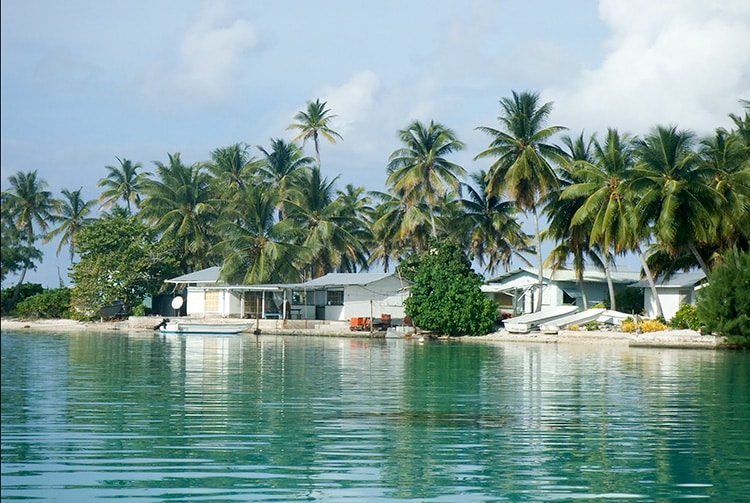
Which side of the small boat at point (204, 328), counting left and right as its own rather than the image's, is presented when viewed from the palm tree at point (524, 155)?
front

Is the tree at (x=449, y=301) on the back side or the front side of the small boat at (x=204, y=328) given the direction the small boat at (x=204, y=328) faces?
on the front side

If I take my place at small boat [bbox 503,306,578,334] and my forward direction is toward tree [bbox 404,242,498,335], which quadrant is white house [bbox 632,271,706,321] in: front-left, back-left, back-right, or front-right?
back-right

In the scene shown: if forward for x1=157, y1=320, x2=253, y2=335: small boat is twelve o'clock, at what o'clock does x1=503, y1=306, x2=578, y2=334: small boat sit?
x1=503, y1=306, x2=578, y2=334: small boat is roughly at 1 o'clock from x1=157, y1=320, x2=253, y2=335: small boat.

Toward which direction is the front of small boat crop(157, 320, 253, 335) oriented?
to the viewer's right

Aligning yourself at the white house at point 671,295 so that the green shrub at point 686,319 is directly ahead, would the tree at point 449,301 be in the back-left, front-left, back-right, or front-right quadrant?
front-right

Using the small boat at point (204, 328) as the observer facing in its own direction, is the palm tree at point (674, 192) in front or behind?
in front

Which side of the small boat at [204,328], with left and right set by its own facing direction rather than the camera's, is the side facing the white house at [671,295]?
front

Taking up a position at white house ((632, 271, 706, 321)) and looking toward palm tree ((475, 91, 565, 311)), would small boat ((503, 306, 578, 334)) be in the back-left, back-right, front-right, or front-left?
front-left

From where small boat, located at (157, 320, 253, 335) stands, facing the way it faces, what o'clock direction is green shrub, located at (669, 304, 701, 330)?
The green shrub is roughly at 1 o'clock from the small boat.
